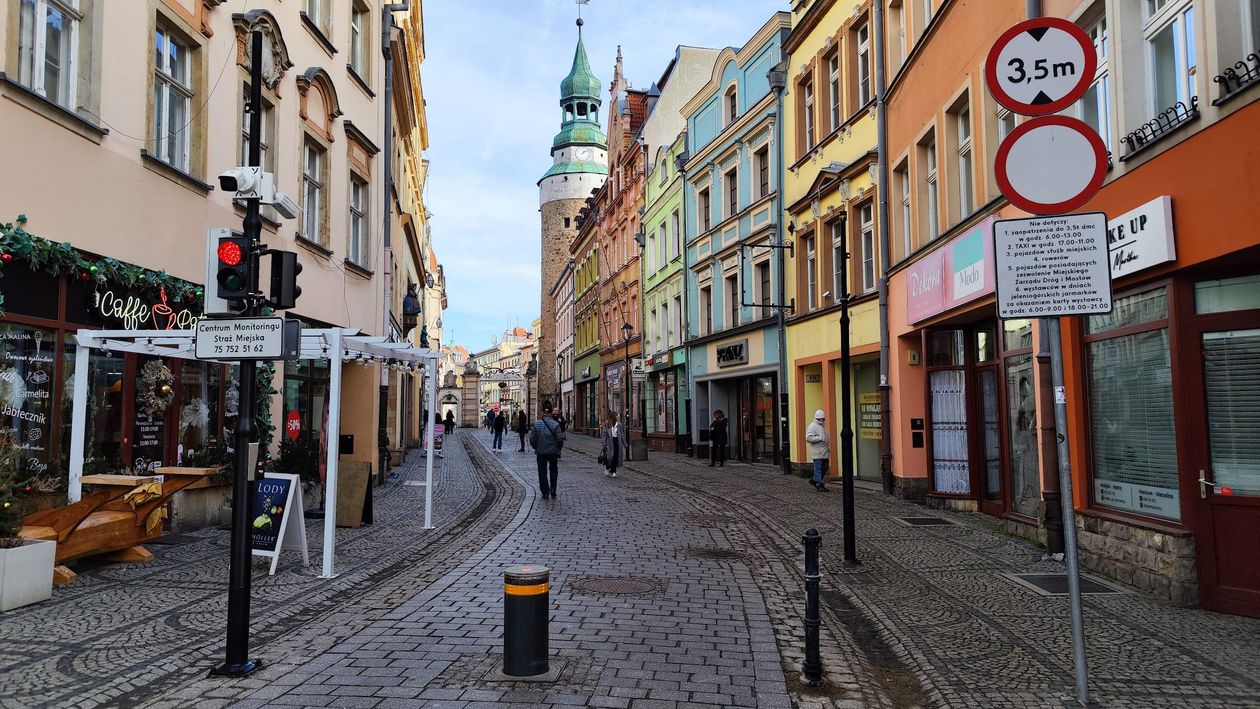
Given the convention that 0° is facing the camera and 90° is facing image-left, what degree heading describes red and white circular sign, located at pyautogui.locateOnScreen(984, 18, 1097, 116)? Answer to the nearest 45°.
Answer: approximately 0°

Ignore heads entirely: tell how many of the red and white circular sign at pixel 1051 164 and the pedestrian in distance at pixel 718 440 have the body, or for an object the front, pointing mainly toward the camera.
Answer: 2

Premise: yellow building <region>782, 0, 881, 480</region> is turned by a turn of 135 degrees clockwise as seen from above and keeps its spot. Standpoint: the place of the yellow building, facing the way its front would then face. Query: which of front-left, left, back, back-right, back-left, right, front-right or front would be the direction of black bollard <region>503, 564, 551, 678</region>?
back

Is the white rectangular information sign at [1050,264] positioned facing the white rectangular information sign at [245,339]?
no

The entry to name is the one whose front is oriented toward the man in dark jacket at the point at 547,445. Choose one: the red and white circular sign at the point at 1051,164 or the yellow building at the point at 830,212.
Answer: the yellow building

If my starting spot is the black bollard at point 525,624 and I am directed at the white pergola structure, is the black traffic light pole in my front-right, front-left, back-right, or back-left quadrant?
front-left

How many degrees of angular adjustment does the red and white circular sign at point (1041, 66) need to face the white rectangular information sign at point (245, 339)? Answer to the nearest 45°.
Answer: approximately 90° to its right

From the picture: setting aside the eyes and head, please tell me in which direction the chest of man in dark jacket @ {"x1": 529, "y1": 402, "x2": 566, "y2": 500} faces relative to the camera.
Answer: away from the camera

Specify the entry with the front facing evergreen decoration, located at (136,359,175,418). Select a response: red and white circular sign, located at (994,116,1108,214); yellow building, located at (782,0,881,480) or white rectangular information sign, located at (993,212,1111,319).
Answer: the yellow building

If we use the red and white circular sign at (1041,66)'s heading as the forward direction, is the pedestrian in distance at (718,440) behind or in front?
behind

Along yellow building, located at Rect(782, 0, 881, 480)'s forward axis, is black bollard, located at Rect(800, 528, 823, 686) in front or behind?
in front

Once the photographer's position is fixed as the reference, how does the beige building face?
facing the viewer and to the right of the viewer

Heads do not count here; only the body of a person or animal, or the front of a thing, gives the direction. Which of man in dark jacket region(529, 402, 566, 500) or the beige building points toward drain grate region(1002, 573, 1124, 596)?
the beige building

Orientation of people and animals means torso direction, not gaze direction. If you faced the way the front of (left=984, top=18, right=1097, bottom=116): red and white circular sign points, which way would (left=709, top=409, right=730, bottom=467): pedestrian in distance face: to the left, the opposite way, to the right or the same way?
the same way

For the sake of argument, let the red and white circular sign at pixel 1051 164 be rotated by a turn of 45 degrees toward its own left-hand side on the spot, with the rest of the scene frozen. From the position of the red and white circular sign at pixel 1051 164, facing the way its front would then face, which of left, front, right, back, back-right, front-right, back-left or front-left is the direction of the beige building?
back-right

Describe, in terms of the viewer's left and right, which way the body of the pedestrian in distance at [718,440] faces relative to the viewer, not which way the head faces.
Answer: facing the viewer

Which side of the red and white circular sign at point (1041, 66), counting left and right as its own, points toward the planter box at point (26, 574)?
right
